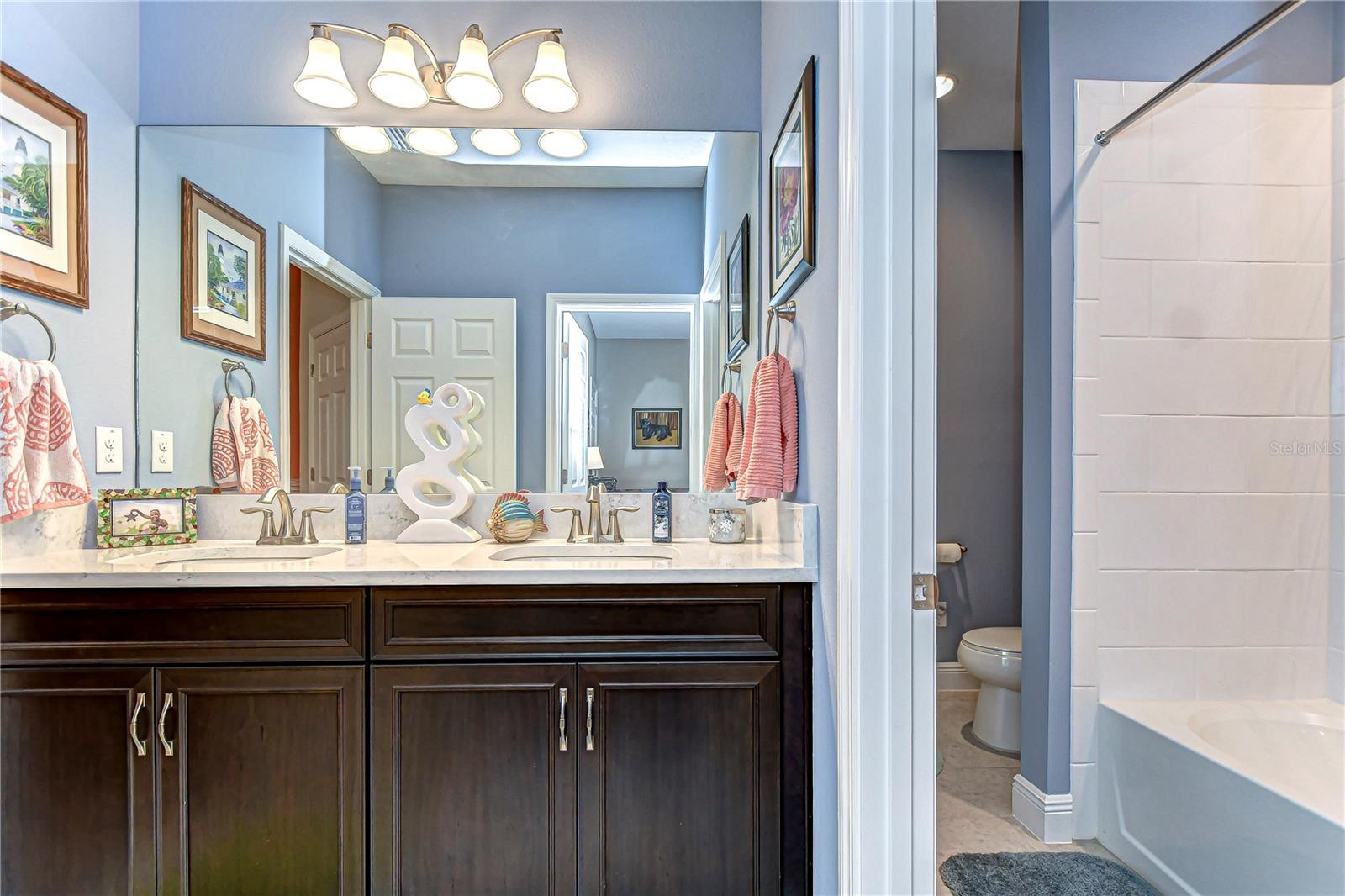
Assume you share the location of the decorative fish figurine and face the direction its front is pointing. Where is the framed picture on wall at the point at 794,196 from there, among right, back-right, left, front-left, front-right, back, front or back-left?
back-left

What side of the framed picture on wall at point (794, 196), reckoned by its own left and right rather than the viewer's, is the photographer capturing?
left

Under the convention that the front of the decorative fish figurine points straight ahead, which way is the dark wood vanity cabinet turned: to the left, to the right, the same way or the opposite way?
to the left

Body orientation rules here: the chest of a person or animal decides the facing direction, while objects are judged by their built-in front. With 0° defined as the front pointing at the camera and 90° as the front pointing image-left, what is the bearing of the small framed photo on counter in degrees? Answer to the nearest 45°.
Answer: approximately 0°

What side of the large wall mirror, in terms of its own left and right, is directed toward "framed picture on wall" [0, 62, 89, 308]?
right

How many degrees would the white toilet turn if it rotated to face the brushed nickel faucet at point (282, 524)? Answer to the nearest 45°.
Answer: approximately 45° to its left

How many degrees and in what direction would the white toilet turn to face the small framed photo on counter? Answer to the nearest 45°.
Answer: approximately 45° to its left
